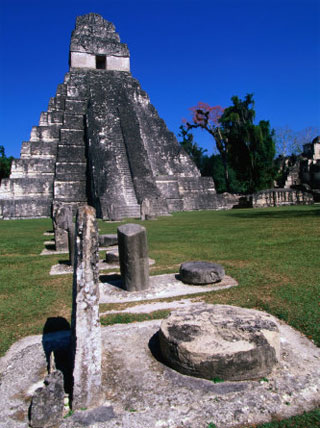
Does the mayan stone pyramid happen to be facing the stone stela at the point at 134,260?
yes

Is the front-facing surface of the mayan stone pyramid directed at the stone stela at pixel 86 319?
yes

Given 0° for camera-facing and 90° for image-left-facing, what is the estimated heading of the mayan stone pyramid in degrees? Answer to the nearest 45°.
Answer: approximately 0°

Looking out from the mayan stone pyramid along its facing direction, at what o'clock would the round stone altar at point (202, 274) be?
The round stone altar is roughly at 12 o'clock from the mayan stone pyramid.

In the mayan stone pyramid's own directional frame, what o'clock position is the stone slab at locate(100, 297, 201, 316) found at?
The stone slab is roughly at 12 o'clock from the mayan stone pyramid.

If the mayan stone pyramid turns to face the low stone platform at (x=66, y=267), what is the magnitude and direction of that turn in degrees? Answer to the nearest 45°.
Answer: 0° — it already faces it

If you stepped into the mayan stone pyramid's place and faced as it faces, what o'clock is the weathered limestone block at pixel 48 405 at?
The weathered limestone block is roughly at 12 o'clock from the mayan stone pyramid.

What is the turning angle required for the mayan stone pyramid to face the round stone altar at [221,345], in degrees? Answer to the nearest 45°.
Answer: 0° — it already faces it
